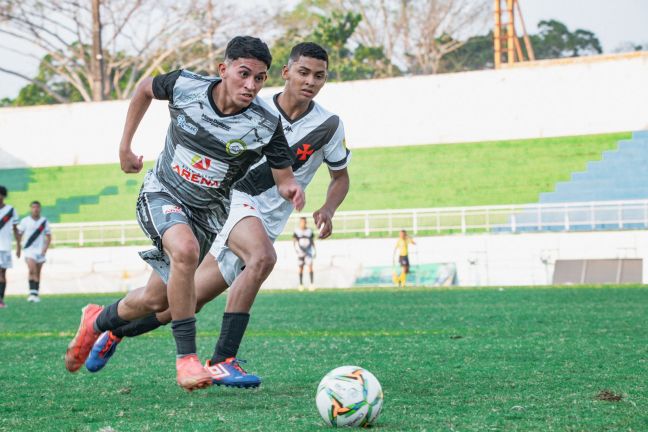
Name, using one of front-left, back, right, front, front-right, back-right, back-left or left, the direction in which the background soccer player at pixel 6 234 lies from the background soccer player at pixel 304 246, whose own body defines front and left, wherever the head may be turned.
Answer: front-right

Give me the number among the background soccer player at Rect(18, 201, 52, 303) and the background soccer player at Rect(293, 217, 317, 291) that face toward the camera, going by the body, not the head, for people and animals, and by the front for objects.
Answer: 2

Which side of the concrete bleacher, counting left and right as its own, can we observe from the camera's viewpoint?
front

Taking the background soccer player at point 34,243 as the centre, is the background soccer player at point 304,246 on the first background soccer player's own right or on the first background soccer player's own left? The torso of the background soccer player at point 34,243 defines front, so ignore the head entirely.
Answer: on the first background soccer player's own left

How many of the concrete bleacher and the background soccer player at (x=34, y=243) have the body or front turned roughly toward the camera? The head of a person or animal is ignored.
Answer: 2

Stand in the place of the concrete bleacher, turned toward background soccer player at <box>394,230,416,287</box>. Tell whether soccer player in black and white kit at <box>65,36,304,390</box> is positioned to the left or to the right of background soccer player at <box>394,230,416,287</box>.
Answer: left

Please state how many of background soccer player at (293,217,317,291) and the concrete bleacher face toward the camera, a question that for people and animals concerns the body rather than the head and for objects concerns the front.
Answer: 2

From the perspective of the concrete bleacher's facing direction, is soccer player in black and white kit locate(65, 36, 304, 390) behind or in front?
in front

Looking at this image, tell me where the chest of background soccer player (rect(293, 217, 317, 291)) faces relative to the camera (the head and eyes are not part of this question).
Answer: toward the camera
